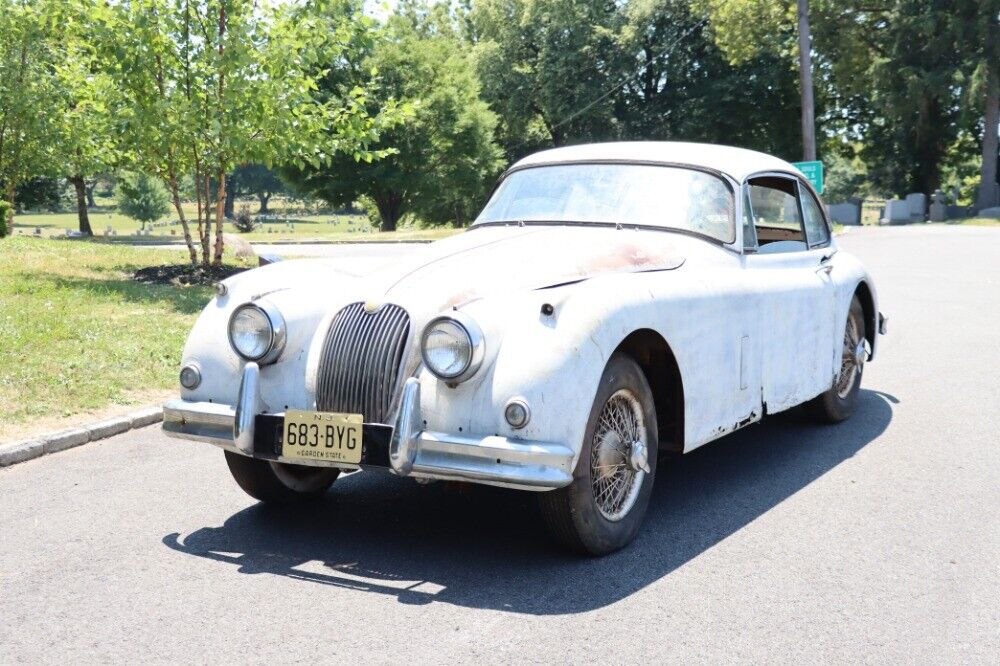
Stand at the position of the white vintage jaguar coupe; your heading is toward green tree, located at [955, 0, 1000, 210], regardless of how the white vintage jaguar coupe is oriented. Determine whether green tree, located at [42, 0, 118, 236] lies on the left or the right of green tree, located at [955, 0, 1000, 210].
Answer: left

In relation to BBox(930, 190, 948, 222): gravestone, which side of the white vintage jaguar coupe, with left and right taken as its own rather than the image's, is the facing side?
back

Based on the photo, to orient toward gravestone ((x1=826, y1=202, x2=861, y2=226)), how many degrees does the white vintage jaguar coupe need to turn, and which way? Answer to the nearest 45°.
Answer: approximately 135° to its right

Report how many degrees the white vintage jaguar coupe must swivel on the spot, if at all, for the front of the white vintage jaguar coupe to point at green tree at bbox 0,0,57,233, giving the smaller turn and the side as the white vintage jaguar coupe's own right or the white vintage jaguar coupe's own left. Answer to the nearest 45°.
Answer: approximately 90° to the white vintage jaguar coupe's own right

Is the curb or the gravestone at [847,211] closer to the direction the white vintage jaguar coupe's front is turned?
the curb

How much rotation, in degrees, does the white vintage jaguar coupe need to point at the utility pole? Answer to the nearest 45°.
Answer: approximately 135° to its right

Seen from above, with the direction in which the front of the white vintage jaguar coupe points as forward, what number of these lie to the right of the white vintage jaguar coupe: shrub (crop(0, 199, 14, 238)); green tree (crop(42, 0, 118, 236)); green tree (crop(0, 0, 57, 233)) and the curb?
4

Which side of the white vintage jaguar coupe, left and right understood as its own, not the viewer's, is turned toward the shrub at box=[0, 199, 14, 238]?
right

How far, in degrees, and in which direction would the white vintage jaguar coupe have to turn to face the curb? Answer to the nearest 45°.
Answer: approximately 90° to its right

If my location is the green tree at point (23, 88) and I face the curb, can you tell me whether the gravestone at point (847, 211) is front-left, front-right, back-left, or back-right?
back-left

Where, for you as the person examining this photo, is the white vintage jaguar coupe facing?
facing the viewer and to the left of the viewer

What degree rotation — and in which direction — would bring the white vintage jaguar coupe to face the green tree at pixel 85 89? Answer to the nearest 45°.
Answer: approximately 90° to its right
